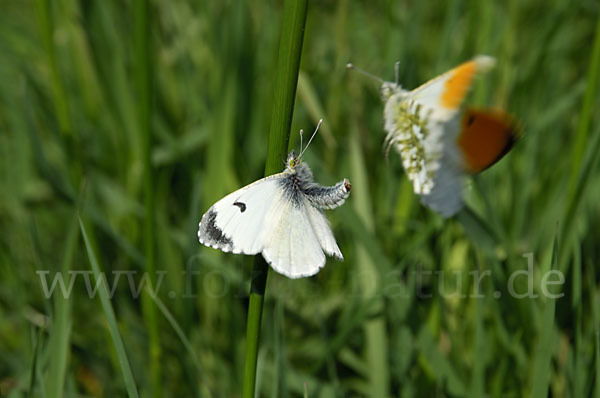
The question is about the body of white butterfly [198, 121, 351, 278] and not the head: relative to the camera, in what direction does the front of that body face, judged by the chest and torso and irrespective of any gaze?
to the viewer's left

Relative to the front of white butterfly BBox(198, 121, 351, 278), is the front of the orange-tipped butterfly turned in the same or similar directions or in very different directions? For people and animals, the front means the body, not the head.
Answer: same or similar directions

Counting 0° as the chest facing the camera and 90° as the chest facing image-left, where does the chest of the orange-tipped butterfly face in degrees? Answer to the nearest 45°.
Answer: approximately 90°
